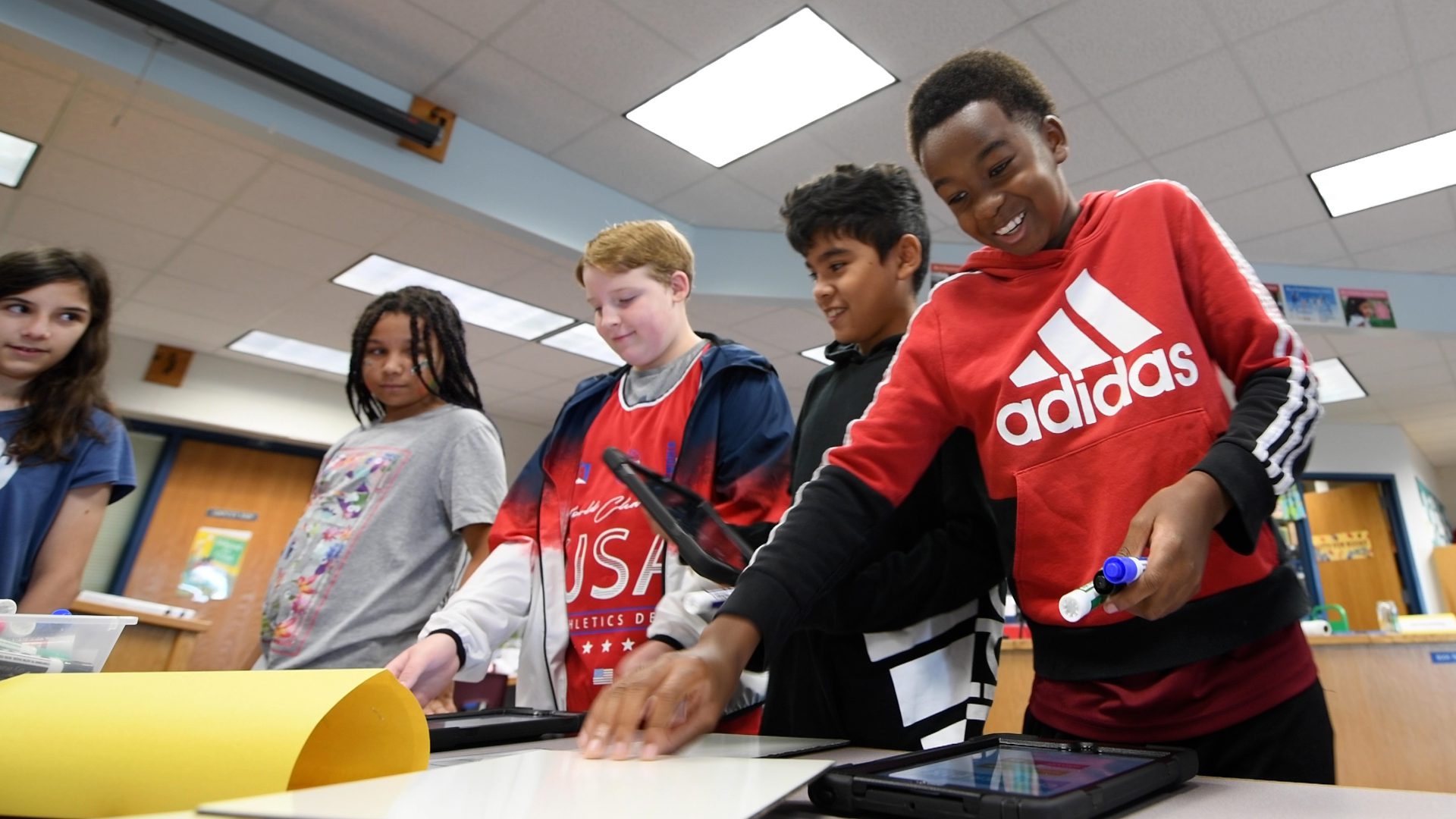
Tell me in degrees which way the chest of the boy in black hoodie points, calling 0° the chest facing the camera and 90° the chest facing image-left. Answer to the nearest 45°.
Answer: approximately 45°

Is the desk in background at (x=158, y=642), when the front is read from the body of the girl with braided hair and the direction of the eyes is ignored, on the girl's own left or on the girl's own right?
on the girl's own right

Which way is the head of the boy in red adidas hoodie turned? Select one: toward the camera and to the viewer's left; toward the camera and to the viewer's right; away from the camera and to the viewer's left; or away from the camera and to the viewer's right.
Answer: toward the camera and to the viewer's left

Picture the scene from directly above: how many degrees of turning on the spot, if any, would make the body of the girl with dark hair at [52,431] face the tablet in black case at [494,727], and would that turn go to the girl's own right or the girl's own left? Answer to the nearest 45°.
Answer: approximately 45° to the girl's own left

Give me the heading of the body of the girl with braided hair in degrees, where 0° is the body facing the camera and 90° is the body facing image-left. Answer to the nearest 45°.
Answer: approximately 45°

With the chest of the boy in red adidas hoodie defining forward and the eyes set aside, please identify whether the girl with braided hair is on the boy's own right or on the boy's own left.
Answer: on the boy's own right

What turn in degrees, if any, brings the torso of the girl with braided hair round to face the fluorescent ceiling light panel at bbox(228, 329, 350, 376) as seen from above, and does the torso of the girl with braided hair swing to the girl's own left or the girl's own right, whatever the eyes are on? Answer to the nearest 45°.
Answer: approximately 135° to the girl's own right

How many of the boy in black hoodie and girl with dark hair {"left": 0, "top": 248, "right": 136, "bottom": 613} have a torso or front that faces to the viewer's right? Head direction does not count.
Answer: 0

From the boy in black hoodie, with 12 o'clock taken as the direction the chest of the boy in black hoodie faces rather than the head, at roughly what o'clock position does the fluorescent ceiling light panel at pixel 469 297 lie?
The fluorescent ceiling light panel is roughly at 3 o'clock from the boy in black hoodie.

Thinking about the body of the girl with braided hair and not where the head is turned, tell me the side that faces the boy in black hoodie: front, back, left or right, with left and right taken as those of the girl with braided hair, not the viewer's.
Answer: left
